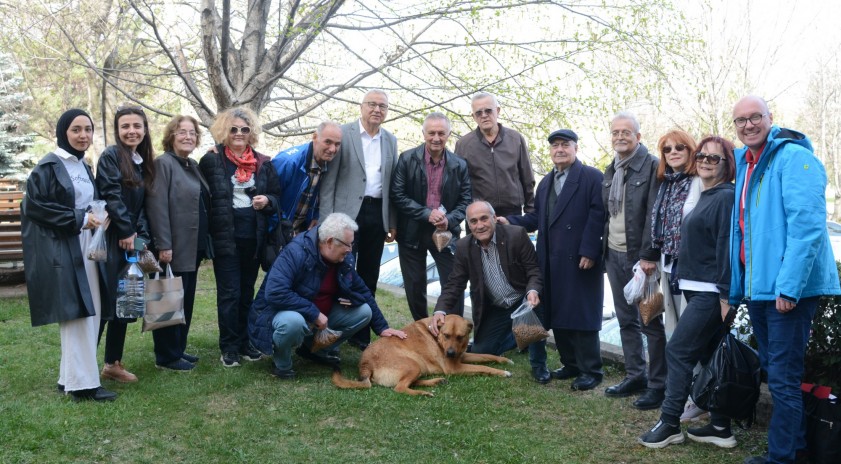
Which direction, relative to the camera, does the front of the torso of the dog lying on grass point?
to the viewer's right

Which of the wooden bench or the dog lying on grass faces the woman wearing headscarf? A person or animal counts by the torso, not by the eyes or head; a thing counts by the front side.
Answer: the wooden bench

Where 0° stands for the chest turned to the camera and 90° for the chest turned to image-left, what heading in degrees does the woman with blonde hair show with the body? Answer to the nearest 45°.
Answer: approximately 0°

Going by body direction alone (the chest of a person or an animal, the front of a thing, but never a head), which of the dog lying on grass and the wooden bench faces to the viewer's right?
the dog lying on grass

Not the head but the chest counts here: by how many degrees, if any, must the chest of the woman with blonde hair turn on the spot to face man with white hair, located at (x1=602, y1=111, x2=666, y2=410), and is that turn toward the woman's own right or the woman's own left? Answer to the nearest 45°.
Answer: approximately 45° to the woman's own left

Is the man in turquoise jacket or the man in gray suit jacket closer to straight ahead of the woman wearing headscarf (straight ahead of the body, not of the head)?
the man in turquoise jacket

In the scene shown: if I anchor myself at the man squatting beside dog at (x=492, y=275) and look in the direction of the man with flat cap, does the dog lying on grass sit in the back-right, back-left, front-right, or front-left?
back-right

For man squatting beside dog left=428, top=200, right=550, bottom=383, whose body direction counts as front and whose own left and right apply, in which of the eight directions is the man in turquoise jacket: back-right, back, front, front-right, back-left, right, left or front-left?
front-left

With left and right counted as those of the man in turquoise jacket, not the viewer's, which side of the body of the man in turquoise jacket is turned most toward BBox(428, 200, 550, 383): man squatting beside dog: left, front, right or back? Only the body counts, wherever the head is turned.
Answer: right

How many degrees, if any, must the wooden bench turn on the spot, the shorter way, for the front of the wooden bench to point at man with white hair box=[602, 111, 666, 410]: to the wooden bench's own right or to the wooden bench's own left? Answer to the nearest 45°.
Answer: approximately 45° to the wooden bench's own left

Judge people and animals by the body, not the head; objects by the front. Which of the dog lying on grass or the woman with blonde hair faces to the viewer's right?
the dog lying on grass

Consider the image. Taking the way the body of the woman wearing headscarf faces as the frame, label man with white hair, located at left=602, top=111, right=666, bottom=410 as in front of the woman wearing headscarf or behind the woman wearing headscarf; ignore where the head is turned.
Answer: in front

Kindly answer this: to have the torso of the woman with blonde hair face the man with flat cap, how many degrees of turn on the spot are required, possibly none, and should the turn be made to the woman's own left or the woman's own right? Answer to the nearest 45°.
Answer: approximately 90° to the woman's own left
